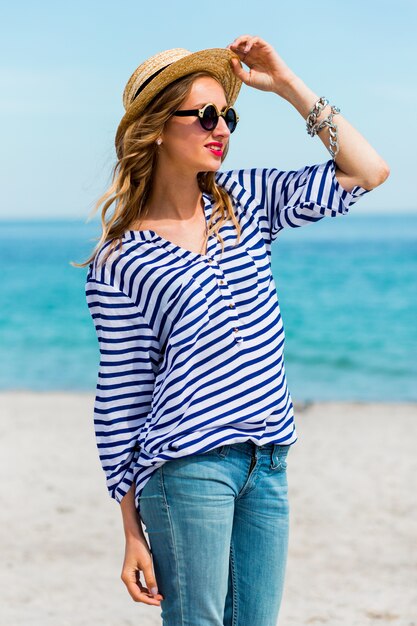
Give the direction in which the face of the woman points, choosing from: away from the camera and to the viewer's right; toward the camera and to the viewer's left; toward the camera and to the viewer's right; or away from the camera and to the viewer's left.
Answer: toward the camera and to the viewer's right

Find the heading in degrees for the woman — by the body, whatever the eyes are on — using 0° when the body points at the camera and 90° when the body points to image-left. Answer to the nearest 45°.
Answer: approximately 315°
